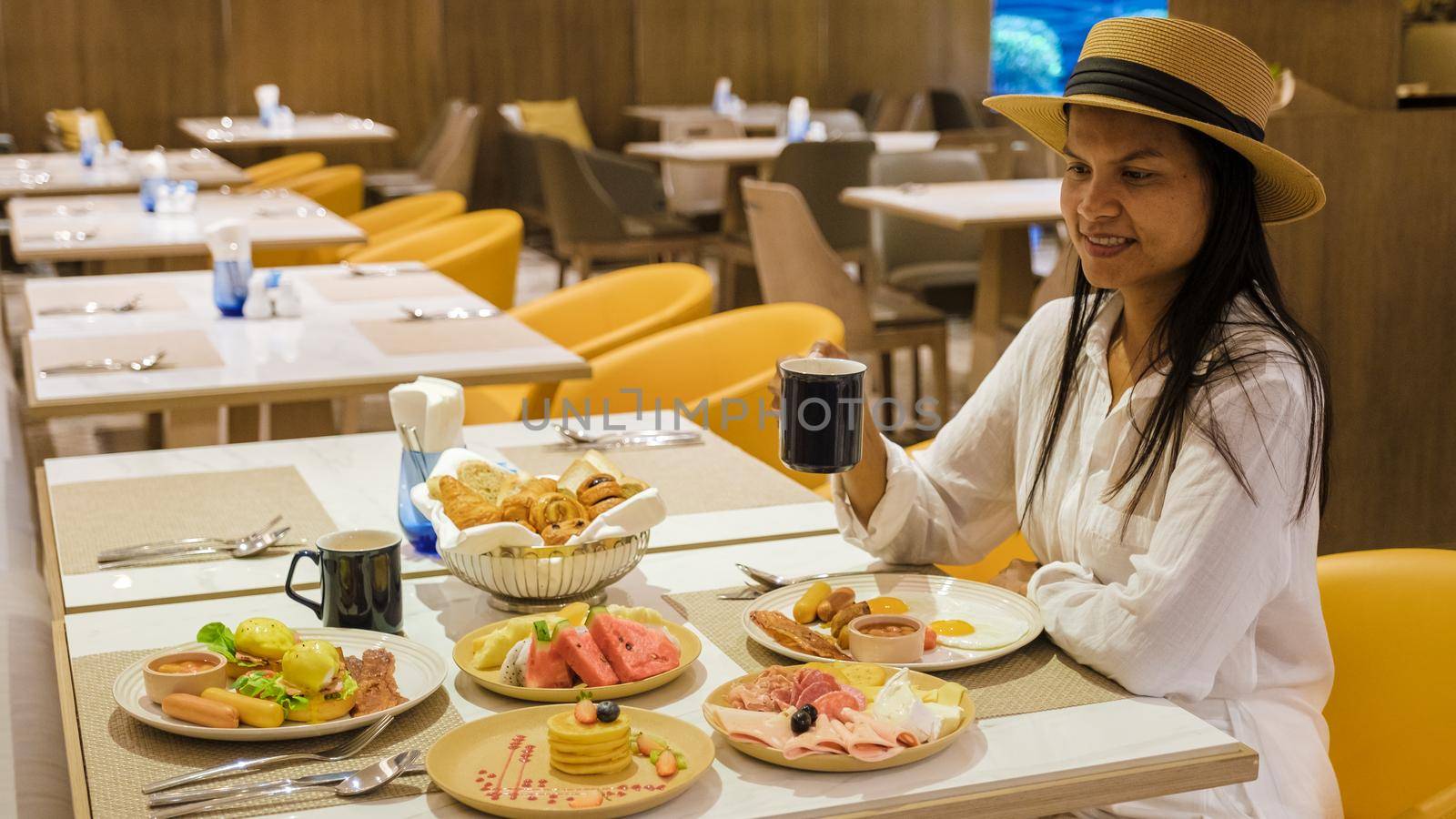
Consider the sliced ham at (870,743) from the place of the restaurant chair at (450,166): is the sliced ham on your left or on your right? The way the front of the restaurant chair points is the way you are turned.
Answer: on your left

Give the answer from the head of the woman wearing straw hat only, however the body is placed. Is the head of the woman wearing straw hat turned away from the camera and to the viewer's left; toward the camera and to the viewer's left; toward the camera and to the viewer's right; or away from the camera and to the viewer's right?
toward the camera and to the viewer's left

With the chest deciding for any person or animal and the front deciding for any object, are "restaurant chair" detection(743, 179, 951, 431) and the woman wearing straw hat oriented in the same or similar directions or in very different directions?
very different directions

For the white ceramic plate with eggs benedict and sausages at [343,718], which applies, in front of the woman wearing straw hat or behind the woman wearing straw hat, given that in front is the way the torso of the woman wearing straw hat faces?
in front

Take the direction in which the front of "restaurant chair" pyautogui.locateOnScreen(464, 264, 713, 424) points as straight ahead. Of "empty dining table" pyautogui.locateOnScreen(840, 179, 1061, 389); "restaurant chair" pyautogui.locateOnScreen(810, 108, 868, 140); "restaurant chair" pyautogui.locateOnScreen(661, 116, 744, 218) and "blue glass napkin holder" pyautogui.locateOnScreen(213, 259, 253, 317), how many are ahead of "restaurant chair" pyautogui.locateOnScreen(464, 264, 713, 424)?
1

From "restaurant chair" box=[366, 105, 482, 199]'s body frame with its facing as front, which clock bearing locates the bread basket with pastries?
The bread basket with pastries is roughly at 9 o'clock from the restaurant chair.

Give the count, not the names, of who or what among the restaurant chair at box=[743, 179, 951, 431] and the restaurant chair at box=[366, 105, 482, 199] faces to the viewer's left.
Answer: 1

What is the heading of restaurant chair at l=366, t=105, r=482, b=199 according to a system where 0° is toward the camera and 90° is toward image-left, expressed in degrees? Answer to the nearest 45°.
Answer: approximately 90°

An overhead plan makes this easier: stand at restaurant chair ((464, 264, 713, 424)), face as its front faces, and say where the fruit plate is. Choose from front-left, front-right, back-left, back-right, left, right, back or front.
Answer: front-left

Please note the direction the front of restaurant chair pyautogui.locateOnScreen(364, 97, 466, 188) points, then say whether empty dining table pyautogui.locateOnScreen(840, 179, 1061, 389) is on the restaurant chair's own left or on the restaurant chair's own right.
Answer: on the restaurant chair's own left

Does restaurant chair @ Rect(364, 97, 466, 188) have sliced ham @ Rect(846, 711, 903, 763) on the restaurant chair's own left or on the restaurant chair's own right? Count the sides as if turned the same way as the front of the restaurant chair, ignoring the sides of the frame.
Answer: on the restaurant chair's own left

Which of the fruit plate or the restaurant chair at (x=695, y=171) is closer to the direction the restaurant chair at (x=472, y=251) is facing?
the fruit plate

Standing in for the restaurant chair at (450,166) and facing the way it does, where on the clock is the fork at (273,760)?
The fork is roughly at 9 o'clock from the restaurant chair.

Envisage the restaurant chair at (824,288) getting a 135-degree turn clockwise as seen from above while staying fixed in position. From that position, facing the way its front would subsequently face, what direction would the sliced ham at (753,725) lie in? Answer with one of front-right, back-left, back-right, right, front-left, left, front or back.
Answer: front
